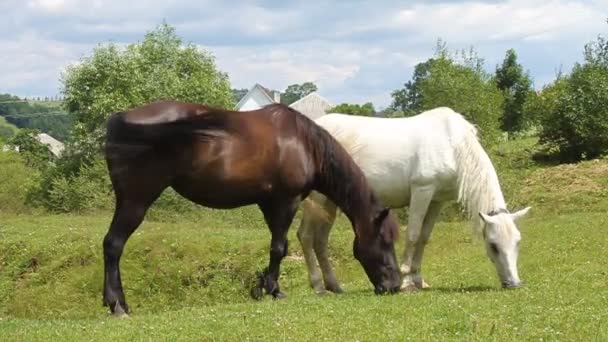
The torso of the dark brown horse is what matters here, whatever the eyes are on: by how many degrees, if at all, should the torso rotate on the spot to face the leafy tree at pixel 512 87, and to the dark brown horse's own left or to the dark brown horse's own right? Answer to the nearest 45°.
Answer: approximately 45° to the dark brown horse's own left

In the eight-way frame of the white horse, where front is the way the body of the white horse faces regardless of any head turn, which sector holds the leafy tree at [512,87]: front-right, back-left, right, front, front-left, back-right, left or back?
left

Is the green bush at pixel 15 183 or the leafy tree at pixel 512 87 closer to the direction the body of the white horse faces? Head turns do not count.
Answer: the leafy tree

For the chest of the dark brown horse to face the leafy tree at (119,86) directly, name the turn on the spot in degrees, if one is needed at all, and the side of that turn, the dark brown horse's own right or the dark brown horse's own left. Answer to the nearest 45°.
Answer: approximately 90° to the dark brown horse's own left

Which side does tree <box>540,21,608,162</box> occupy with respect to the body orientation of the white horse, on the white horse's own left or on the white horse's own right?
on the white horse's own left

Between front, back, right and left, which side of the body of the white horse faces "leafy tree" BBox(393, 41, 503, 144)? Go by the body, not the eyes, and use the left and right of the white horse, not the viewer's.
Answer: left

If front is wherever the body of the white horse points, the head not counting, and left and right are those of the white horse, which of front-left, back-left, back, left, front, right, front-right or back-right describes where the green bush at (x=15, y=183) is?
back-left

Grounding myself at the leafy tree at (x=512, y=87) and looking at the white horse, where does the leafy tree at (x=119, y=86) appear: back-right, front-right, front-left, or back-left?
front-right

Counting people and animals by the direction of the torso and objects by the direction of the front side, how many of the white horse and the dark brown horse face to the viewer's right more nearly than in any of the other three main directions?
2

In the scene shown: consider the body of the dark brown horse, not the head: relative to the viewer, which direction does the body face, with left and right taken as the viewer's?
facing to the right of the viewer

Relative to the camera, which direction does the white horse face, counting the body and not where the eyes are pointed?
to the viewer's right

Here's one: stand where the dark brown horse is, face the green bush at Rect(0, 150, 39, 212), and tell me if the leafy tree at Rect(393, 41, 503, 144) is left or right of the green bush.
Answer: right

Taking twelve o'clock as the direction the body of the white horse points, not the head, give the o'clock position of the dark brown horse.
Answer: The dark brown horse is roughly at 5 o'clock from the white horse.
